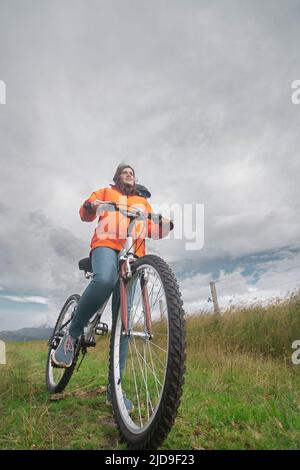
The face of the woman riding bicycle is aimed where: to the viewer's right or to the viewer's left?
to the viewer's right

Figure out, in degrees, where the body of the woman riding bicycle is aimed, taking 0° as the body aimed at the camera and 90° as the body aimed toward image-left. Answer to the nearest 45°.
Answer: approximately 315°

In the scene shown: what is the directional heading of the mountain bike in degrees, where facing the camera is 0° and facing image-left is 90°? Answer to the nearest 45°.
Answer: approximately 315°
